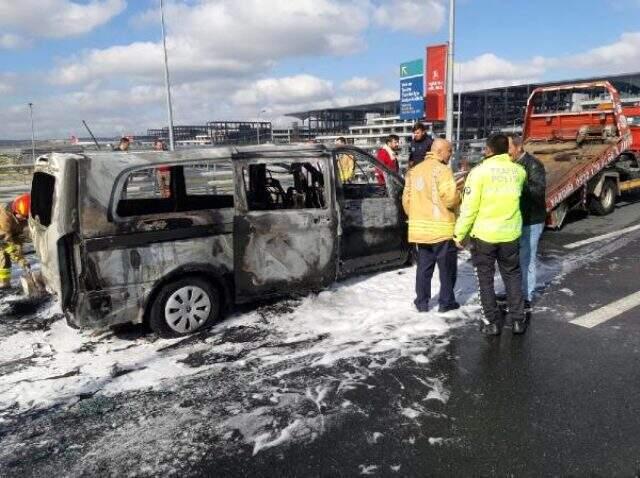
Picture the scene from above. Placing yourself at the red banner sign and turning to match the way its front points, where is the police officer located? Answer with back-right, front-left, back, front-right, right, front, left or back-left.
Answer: front

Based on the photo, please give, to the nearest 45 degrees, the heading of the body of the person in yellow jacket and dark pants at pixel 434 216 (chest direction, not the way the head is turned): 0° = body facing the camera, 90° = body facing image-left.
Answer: approximately 225°

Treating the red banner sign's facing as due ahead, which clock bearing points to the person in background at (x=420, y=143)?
The person in background is roughly at 12 o'clock from the red banner sign.

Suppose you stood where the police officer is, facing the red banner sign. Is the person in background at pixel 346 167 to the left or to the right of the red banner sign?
left

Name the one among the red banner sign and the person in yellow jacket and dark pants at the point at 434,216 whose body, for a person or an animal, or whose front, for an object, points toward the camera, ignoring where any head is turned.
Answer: the red banner sign

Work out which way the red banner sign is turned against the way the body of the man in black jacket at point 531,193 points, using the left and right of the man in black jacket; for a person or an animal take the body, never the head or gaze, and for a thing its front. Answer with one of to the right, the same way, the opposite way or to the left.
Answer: to the left

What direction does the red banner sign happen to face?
toward the camera

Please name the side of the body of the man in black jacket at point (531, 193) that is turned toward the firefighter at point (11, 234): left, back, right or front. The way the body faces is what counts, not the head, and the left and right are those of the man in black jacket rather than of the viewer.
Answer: front

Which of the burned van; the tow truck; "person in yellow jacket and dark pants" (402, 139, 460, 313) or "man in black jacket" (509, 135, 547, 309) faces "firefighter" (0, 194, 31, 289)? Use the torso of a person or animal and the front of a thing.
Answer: the man in black jacket

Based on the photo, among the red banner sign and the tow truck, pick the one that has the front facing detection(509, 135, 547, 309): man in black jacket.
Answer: the red banner sign

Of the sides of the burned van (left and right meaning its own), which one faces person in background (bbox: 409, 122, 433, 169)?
front

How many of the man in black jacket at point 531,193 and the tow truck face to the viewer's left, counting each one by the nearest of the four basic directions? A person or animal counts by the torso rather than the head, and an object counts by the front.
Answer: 1

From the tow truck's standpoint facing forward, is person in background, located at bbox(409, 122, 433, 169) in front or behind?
behind

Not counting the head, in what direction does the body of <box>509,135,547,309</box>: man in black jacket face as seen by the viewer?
to the viewer's left

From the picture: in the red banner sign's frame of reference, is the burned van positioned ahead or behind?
ahead

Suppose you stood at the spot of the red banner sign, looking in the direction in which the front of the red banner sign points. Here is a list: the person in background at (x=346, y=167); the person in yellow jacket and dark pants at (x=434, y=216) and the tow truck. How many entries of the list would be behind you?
0

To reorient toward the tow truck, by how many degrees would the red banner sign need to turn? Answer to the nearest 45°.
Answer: approximately 45° to its left

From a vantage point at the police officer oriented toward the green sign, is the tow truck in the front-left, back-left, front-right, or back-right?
front-right

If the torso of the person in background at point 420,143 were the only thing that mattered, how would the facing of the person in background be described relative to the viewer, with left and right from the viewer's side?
facing the viewer and to the left of the viewer
